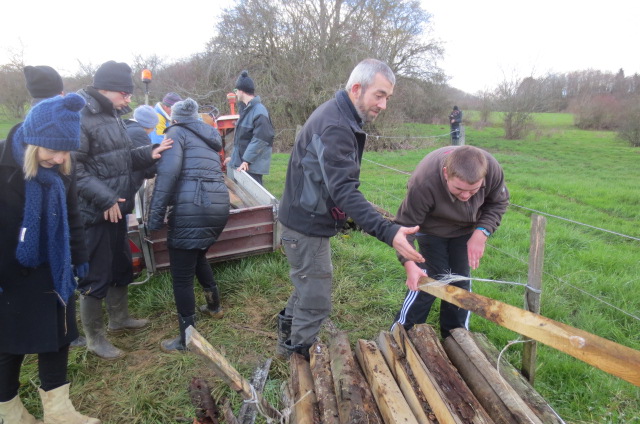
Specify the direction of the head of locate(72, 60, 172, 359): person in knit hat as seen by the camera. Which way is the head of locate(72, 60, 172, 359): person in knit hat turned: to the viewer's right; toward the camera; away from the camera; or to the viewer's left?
to the viewer's right

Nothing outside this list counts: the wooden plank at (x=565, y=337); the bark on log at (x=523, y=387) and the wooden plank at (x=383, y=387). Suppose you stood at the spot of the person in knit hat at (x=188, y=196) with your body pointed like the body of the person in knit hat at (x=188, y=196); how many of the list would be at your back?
3

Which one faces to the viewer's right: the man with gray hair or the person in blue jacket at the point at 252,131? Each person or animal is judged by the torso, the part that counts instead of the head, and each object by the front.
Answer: the man with gray hair

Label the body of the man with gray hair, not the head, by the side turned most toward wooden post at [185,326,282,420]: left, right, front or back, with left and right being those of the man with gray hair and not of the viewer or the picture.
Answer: right

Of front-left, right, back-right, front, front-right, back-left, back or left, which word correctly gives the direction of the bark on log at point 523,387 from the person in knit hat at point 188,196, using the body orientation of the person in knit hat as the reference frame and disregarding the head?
back

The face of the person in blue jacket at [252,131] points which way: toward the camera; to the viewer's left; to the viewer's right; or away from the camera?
to the viewer's left

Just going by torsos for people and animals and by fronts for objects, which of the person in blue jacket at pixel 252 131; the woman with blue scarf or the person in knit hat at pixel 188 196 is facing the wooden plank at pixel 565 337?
the woman with blue scarf

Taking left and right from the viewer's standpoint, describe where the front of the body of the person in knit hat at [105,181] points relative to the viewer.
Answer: facing to the right of the viewer

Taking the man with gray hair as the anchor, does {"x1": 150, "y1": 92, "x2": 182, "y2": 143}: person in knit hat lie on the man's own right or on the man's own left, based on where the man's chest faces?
on the man's own left

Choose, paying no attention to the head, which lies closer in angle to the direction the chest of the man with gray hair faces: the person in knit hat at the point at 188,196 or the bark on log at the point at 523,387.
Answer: the bark on log

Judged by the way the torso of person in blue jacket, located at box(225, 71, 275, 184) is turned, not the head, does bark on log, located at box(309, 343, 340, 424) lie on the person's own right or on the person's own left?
on the person's own left

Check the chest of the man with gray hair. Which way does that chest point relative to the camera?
to the viewer's right

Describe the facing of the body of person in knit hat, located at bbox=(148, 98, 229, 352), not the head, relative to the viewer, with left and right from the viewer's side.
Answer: facing away from the viewer and to the left of the viewer

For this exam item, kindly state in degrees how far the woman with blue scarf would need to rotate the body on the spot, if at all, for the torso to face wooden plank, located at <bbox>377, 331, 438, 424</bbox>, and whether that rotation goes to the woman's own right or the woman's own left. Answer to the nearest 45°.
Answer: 0° — they already face it
